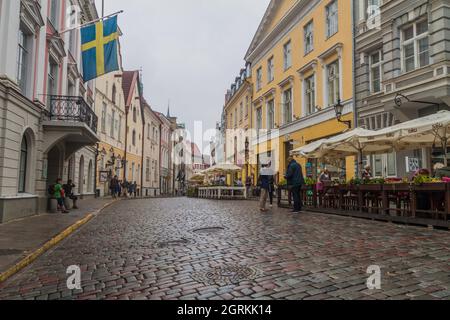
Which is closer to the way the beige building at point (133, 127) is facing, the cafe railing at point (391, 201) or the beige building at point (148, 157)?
the cafe railing

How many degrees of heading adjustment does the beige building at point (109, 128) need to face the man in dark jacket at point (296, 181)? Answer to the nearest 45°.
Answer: approximately 45° to its right

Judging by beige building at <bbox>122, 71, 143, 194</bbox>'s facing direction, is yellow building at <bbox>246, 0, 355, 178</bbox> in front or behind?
in front

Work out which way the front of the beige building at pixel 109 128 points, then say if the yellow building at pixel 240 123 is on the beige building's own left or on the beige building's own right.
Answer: on the beige building's own left

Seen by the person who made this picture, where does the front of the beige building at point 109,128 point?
facing the viewer and to the right of the viewer

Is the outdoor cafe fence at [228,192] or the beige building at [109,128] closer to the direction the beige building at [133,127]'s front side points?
the outdoor cafe fence

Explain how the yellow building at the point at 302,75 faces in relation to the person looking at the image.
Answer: facing the viewer and to the left of the viewer

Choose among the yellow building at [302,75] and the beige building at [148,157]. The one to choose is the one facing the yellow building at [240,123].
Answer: the beige building

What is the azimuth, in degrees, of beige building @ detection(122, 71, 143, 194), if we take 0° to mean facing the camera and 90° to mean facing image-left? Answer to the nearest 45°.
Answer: approximately 315°

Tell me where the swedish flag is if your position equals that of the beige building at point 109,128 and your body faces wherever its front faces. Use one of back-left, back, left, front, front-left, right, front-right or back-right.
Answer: front-right
